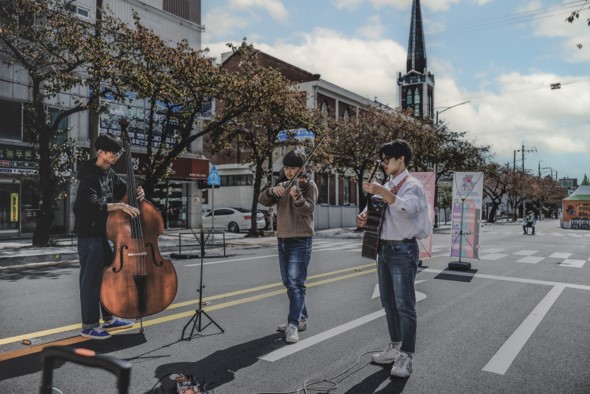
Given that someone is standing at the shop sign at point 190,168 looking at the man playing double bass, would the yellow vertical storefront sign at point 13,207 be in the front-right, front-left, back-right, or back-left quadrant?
front-right

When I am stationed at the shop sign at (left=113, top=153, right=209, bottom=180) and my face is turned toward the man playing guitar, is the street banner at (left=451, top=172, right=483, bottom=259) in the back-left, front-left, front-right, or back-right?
front-left

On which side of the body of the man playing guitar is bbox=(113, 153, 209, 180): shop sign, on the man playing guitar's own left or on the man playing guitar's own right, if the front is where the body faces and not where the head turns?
on the man playing guitar's own right

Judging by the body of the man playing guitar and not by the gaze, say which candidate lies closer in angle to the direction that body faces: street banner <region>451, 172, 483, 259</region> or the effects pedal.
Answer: the effects pedal

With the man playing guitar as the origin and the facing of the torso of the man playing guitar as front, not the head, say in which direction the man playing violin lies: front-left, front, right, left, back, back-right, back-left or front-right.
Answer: front-right

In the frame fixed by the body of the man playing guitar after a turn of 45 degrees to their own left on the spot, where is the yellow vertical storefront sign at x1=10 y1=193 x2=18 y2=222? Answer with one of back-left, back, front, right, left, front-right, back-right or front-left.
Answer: right

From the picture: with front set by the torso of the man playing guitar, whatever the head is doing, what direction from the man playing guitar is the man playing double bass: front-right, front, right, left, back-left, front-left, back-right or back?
front

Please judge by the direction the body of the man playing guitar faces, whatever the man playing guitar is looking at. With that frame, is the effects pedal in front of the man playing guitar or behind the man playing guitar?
in front

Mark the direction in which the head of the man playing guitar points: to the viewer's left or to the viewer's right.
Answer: to the viewer's left

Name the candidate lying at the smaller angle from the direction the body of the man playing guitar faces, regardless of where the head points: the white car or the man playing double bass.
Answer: the man playing double bass

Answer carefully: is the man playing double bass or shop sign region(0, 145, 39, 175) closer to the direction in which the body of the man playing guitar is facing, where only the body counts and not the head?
the man playing double bass

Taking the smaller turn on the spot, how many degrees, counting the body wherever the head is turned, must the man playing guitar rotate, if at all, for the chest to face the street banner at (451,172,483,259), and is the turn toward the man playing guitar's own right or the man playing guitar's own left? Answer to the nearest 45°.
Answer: approximately 90° to the man playing guitar's own right

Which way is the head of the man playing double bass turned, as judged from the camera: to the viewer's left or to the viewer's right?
to the viewer's right

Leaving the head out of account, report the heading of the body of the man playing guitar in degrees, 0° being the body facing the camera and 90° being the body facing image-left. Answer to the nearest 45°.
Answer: approximately 90°

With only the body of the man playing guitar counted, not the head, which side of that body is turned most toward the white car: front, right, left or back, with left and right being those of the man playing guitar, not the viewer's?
right
